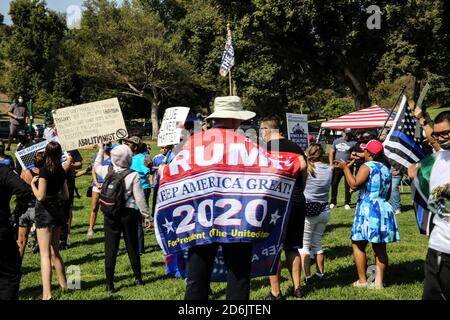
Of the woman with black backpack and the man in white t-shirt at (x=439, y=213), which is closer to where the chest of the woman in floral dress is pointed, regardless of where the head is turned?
the woman with black backpack

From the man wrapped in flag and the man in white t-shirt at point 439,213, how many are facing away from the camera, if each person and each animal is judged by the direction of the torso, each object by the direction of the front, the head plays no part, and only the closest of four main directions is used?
1

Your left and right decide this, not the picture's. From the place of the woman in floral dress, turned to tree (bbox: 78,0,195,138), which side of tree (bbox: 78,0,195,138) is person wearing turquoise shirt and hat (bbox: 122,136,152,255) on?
left

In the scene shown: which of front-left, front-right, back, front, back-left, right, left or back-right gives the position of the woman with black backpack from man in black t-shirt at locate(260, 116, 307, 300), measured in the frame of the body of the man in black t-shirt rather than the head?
front-left

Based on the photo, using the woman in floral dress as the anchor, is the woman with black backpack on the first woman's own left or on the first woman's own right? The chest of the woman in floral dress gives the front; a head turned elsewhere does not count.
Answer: on the first woman's own left

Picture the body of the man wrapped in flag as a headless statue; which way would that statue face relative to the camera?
away from the camera

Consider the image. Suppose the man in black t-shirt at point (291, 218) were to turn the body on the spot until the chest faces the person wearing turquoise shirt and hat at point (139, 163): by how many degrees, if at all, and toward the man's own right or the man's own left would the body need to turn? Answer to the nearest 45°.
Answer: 0° — they already face them

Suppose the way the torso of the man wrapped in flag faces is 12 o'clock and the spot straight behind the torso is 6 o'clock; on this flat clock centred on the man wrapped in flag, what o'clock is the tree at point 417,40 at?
The tree is roughly at 1 o'clock from the man wrapped in flag.

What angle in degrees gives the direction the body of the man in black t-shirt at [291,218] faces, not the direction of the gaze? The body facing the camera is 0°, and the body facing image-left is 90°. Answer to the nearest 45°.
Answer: approximately 135°

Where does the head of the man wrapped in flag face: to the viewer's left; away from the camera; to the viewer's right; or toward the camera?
away from the camera
